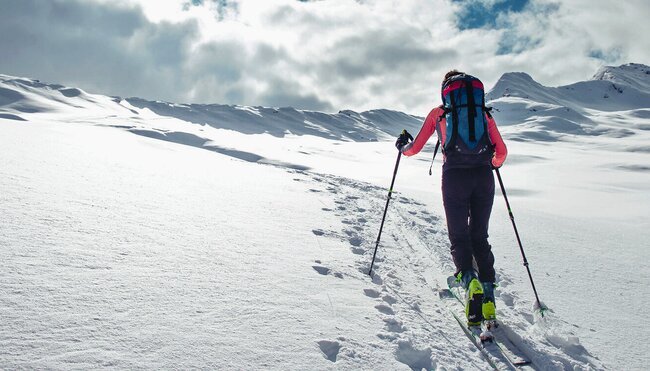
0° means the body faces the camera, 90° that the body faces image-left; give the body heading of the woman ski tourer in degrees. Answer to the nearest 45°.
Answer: approximately 180°
